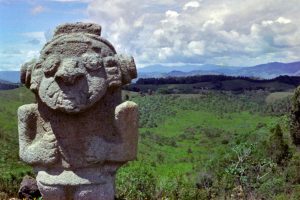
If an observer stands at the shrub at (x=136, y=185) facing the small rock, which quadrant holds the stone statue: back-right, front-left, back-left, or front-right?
front-left

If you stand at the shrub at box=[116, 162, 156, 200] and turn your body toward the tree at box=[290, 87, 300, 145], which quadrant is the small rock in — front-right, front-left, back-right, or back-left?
back-left

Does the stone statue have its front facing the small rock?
no

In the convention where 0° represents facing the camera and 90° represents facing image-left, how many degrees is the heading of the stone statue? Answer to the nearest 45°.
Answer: approximately 0°

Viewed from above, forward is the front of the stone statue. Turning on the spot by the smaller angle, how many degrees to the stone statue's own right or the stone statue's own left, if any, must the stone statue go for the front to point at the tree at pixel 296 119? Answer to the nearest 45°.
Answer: approximately 135° to the stone statue's own left

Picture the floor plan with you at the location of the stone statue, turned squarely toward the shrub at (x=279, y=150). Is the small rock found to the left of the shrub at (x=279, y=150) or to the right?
left

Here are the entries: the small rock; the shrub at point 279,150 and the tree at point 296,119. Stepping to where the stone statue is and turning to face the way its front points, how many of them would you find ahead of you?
0

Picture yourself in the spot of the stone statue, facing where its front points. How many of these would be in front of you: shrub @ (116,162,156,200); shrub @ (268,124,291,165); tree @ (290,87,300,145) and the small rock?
0

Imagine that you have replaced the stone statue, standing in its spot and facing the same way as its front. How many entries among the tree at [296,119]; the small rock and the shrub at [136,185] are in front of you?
0

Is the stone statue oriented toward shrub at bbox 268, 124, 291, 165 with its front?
no

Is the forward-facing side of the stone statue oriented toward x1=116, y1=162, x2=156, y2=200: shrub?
no
